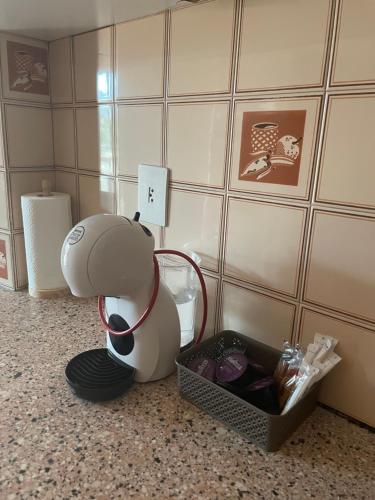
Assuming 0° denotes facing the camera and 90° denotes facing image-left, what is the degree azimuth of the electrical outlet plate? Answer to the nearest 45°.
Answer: approximately 45°
